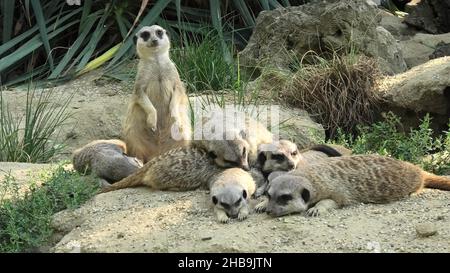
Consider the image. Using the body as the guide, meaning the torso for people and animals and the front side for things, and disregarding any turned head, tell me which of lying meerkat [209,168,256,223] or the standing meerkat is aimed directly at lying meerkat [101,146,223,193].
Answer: the standing meerkat

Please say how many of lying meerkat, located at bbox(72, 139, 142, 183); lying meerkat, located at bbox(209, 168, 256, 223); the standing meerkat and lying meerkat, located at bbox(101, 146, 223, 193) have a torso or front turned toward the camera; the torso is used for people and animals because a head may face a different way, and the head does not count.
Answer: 2

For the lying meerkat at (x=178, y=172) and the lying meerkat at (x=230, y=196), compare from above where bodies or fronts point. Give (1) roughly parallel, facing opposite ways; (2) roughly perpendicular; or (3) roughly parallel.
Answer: roughly perpendicular

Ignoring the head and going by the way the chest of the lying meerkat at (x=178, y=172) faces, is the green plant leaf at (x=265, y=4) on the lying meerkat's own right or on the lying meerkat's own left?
on the lying meerkat's own left

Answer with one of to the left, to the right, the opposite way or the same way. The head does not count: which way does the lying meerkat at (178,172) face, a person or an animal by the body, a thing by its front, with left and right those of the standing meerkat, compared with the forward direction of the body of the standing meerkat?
to the left

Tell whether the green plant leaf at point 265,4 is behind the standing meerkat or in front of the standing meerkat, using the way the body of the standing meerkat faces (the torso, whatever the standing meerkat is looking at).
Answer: behind

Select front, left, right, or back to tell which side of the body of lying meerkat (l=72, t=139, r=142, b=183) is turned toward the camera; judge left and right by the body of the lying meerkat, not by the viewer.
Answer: right

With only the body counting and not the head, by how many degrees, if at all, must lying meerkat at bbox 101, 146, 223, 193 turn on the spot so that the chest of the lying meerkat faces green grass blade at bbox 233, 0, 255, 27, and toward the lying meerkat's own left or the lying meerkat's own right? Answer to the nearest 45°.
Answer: approximately 90° to the lying meerkat's own left

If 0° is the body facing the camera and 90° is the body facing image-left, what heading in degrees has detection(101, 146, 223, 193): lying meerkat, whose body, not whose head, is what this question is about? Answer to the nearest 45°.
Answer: approximately 270°
